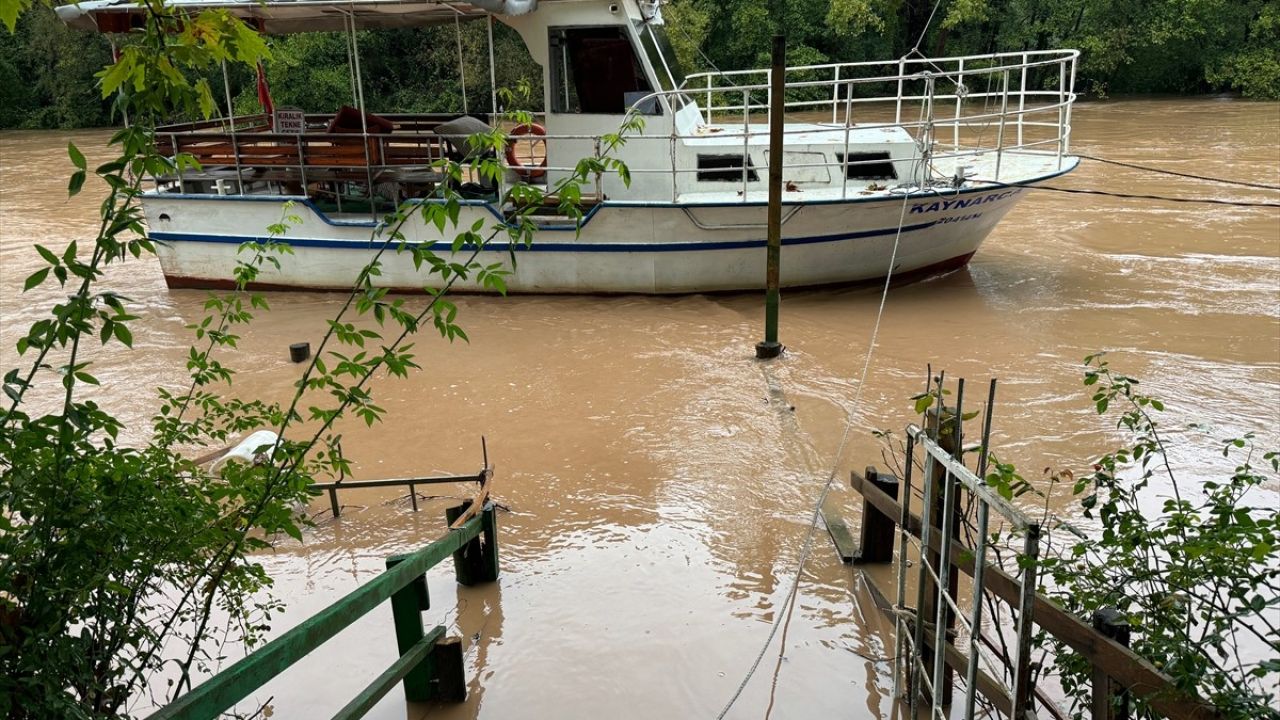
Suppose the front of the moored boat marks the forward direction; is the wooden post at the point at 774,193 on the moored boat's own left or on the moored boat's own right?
on the moored boat's own right

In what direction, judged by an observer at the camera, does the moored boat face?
facing to the right of the viewer

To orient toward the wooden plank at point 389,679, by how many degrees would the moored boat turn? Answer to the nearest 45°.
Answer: approximately 90° to its right

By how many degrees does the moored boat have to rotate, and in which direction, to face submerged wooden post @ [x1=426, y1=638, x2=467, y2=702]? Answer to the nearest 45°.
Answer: approximately 90° to its right

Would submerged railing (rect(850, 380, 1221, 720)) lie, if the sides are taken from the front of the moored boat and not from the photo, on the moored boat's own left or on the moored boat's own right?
on the moored boat's own right

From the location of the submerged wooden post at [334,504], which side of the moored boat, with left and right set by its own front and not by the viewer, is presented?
right

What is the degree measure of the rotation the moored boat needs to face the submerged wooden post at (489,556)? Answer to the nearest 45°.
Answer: approximately 90° to its right

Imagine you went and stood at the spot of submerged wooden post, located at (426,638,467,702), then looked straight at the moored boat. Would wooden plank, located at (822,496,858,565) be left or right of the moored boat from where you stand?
right

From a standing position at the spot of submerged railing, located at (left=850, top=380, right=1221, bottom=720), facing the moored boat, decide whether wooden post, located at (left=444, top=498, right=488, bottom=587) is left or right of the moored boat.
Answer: left

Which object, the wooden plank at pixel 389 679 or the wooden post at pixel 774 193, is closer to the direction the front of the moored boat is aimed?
the wooden post

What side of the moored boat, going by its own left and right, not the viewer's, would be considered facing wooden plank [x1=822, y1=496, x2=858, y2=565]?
right
